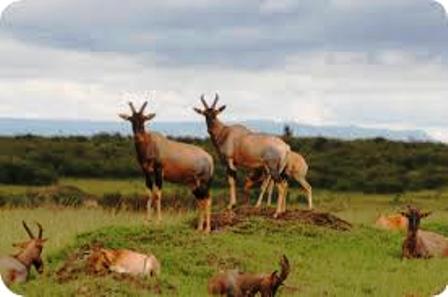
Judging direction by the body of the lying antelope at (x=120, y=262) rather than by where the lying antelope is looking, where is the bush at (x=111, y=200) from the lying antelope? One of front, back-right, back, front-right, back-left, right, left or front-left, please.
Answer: right

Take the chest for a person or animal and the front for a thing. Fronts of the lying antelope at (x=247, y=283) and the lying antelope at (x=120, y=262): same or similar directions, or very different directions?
very different directions

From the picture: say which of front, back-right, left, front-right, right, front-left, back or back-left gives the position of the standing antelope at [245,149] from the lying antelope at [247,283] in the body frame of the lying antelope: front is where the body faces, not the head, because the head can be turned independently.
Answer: left

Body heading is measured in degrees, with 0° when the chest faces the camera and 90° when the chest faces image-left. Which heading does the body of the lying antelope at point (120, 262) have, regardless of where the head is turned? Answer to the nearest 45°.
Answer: approximately 90°

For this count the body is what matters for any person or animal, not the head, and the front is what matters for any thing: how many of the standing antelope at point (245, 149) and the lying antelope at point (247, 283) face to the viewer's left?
1

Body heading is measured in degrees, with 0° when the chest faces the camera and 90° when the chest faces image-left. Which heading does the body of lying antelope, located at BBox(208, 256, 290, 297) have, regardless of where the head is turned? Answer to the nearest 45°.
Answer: approximately 270°

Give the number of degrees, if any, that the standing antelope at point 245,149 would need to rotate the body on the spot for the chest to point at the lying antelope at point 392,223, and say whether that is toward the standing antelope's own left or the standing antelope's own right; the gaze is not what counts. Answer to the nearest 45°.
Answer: approximately 135° to the standing antelope's own right

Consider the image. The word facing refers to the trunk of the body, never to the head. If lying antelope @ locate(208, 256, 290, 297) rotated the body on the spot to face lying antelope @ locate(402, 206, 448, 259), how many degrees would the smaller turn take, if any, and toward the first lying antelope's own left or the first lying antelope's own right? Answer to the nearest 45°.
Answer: approximately 45° to the first lying antelope's own left

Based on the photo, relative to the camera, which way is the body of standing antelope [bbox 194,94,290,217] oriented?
to the viewer's left

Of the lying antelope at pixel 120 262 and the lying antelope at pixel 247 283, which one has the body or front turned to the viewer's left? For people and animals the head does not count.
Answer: the lying antelope at pixel 120 262

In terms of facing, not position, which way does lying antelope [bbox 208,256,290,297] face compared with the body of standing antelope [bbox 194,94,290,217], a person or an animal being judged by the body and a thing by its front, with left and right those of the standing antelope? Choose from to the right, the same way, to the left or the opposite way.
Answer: the opposite way
